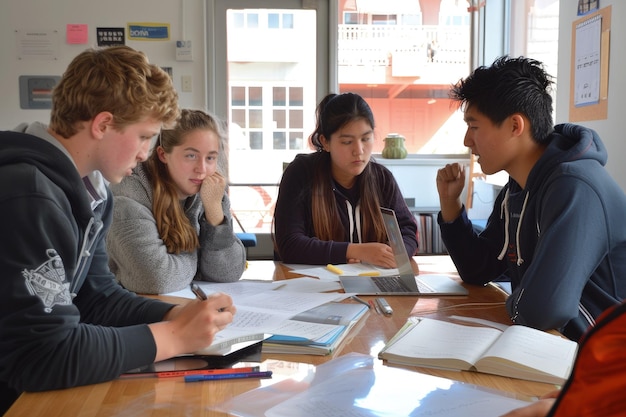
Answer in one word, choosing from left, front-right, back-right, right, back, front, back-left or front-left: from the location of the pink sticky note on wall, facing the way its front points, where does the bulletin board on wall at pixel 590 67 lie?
front-left

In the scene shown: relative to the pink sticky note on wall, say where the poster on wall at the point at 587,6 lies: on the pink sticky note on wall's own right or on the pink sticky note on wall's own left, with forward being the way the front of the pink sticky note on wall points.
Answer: on the pink sticky note on wall's own left

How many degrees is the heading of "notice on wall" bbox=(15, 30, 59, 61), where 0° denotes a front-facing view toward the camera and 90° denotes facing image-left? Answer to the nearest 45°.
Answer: approximately 0°

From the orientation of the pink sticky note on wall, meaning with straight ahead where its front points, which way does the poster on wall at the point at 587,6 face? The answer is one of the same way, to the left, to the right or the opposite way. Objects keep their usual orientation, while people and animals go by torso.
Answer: to the right

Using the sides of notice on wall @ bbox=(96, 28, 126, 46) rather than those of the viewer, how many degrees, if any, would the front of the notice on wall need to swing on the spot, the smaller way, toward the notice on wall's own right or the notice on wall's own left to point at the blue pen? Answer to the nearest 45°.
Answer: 0° — it already faces it

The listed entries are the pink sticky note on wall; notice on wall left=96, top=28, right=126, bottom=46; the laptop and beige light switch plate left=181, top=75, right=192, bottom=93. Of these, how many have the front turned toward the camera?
3
